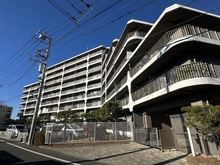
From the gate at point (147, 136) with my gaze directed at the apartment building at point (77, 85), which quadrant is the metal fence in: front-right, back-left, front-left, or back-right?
front-left

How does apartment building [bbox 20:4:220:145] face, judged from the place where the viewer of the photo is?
facing the viewer and to the left of the viewer
